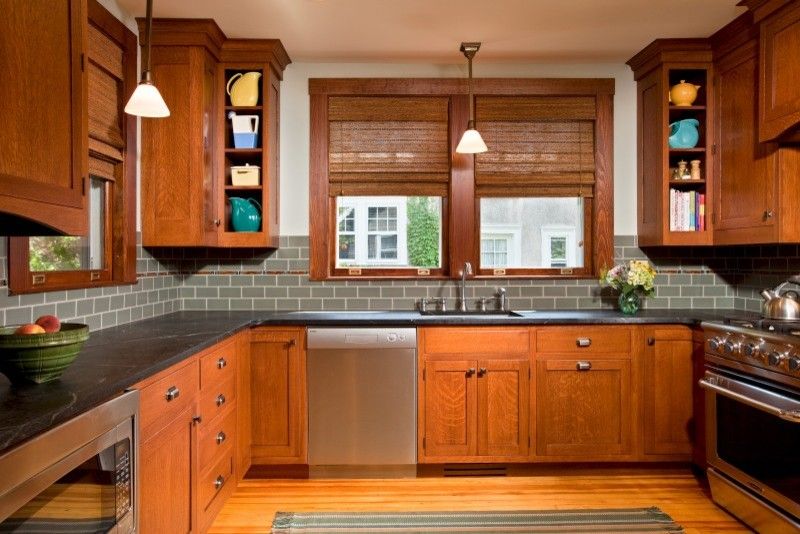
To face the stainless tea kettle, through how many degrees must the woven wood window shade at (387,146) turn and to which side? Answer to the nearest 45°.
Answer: approximately 45° to its left

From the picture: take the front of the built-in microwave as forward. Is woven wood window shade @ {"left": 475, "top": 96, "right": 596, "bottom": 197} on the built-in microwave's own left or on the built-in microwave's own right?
on the built-in microwave's own left

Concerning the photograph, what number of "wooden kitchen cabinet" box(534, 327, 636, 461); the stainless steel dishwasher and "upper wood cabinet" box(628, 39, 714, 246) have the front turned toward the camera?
3

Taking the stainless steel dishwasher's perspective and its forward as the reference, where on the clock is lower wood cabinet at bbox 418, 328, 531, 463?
The lower wood cabinet is roughly at 9 o'clock from the stainless steel dishwasher.

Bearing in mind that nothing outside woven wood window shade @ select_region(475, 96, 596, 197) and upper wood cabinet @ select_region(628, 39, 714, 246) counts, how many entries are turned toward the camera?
2

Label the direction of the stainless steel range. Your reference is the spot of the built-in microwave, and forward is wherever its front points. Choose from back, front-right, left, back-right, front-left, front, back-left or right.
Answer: front-left

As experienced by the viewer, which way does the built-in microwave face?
facing the viewer and to the right of the viewer

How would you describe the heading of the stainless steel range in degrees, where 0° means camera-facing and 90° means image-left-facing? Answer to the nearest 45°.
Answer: approximately 45°

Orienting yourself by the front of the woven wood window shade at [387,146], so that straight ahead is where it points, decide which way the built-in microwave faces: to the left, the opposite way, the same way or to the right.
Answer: to the left

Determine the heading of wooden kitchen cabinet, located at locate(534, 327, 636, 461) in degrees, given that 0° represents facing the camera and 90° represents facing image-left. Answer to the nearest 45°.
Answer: approximately 0°
